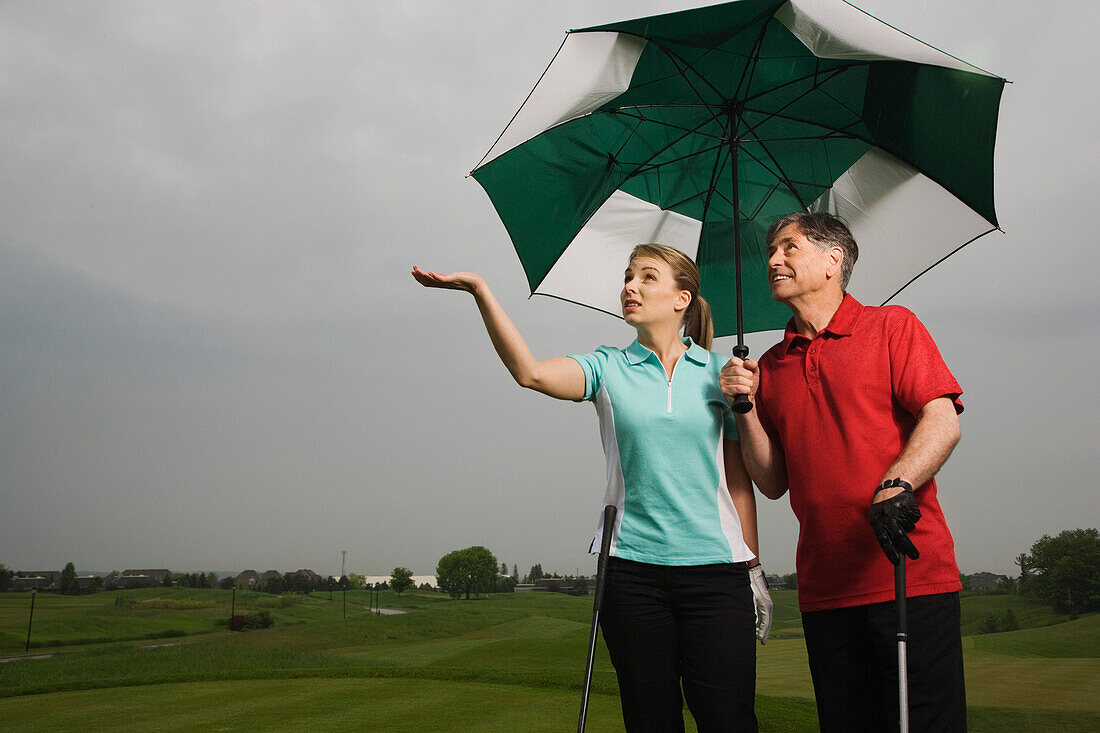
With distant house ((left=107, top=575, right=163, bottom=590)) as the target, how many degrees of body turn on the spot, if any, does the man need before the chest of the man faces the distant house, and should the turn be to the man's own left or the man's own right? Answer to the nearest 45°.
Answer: approximately 90° to the man's own right

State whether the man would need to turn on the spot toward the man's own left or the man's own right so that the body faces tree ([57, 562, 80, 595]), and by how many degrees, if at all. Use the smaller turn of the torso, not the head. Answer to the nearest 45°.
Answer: approximately 90° to the man's own right

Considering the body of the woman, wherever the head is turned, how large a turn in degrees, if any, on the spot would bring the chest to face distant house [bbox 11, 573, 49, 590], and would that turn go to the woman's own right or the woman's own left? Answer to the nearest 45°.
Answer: approximately 135° to the woman's own right

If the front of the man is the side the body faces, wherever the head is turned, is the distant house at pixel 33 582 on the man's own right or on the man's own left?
on the man's own right

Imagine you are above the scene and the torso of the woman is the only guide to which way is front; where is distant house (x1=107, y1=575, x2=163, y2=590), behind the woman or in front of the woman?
behind

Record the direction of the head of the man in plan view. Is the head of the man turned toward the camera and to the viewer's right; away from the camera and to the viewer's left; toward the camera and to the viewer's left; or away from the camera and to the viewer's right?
toward the camera and to the viewer's left

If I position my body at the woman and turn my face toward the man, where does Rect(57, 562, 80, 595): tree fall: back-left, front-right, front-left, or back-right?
back-left

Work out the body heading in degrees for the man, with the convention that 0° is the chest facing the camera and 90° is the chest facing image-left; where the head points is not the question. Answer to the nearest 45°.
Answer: approximately 45°

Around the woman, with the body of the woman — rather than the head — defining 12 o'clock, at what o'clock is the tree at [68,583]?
The tree is roughly at 5 o'clock from the woman.

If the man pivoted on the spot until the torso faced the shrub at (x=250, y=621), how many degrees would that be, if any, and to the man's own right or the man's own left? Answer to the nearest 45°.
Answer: approximately 90° to the man's own right

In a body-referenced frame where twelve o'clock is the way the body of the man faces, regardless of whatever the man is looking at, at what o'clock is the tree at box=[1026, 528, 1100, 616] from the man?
The tree is roughly at 5 o'clock from the man.
